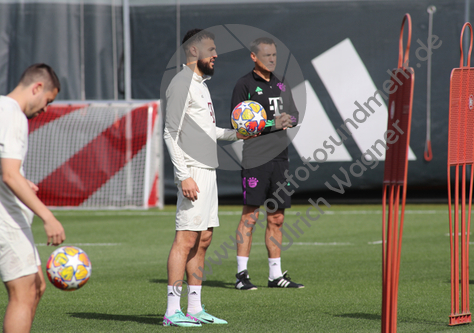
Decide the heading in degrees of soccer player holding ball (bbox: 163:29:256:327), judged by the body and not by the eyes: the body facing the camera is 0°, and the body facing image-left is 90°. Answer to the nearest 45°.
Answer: approximately 270°

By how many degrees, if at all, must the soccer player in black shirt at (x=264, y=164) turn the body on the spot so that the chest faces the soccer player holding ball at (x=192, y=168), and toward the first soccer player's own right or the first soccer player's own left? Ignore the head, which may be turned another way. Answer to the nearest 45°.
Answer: approximately 45° to the first soccer player's own right

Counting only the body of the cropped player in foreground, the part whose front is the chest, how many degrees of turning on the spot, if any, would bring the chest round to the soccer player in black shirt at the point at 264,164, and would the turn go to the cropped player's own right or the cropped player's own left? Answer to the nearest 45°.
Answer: approximately 45° to the cropped player's own left

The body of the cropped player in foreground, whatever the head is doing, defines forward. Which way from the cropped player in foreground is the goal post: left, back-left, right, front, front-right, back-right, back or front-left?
left

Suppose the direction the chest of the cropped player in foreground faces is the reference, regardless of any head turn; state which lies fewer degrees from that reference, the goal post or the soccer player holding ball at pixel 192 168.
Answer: the soccer player holding ball

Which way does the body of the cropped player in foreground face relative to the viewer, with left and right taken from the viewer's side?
facing to the right of the viewer

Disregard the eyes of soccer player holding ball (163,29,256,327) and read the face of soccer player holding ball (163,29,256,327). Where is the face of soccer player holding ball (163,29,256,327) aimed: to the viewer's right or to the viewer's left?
to the viewer's right

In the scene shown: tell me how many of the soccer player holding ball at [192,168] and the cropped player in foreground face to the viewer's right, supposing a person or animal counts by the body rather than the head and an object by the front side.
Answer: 2
